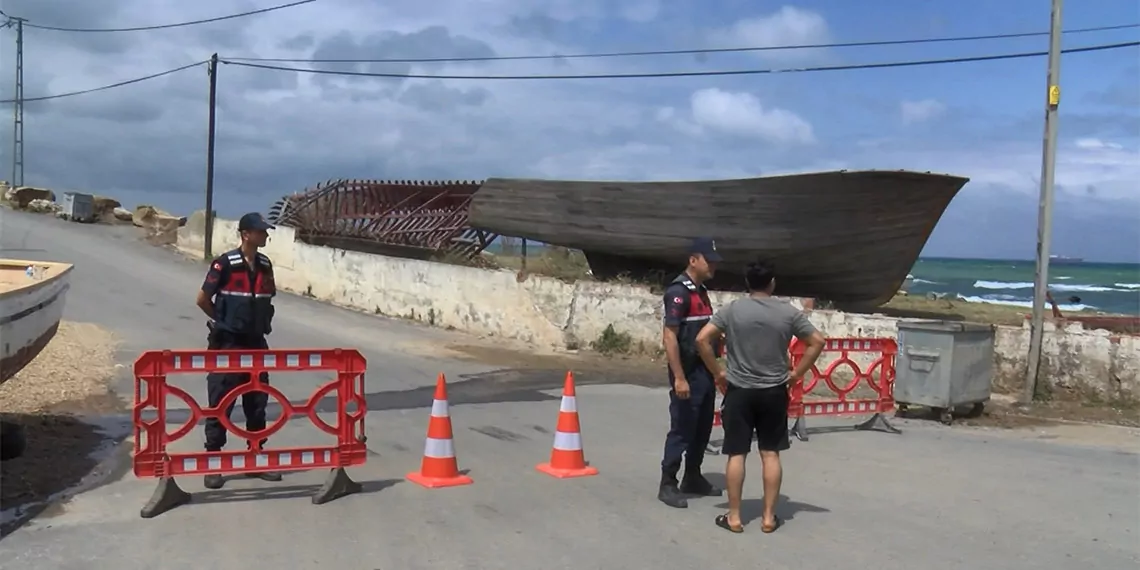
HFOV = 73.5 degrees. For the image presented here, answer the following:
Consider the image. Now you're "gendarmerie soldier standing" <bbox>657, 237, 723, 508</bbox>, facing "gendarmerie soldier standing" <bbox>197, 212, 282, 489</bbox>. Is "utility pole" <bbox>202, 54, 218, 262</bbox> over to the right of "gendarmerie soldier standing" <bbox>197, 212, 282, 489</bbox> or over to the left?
right

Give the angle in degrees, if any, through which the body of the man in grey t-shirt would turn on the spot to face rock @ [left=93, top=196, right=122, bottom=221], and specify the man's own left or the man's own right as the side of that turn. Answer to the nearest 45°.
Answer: approximately 45° to the man's own left

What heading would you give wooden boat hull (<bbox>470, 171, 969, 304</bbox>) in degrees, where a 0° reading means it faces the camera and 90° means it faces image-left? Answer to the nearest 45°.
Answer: approximately 270°

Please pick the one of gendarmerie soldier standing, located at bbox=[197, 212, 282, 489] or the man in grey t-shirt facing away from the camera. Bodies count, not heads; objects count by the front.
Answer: the man in grey t-shirt

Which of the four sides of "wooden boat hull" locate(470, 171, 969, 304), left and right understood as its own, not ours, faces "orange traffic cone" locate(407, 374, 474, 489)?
right

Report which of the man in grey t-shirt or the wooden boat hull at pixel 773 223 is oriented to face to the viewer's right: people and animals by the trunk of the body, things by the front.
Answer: the wooden boat hull

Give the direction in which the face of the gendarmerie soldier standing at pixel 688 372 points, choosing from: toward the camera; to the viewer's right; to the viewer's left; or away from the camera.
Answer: to the viewer's right

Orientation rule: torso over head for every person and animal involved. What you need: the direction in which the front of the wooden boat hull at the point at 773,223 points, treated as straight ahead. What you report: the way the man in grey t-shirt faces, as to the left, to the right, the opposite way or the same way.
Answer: to the left

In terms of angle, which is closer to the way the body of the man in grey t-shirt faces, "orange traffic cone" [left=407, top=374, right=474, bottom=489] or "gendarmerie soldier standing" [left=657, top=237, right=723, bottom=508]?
the gendarmerie soldier standing

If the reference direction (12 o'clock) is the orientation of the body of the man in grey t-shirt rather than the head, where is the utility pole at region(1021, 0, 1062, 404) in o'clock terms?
The utility pole is roughly at 1 o'clock from the man in grey t-shirt.

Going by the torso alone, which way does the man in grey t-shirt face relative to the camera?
away from the camera
